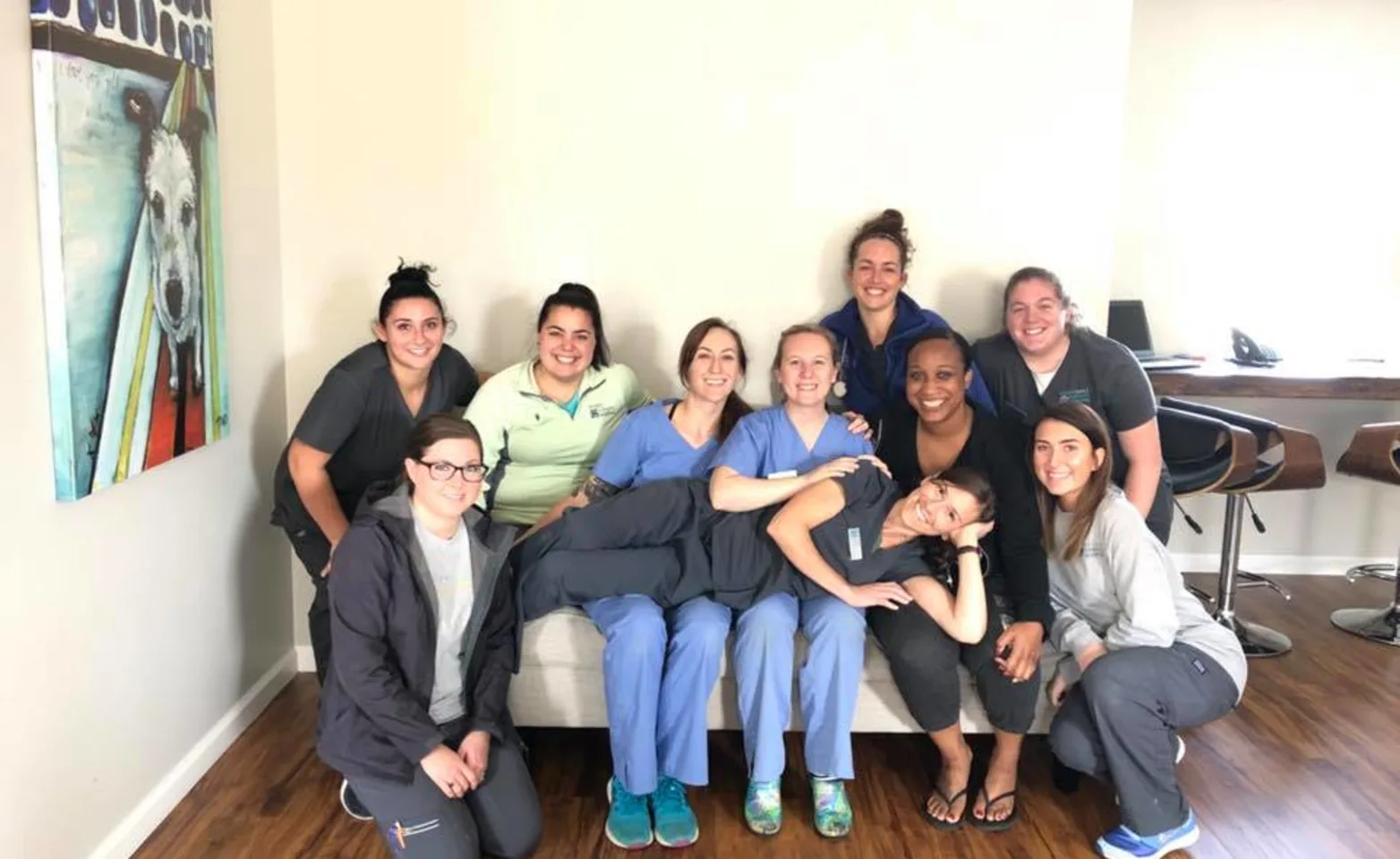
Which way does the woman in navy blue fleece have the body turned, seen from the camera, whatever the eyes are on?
toward the camera

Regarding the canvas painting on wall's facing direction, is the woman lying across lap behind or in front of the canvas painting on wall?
in front

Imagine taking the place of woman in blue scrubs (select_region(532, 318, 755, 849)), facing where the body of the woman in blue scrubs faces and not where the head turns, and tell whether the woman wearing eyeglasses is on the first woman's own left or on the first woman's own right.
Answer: on the first woman's own right

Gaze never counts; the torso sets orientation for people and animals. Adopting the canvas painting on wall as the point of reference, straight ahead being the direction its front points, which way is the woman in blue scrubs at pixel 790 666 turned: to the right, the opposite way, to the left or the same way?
to the right

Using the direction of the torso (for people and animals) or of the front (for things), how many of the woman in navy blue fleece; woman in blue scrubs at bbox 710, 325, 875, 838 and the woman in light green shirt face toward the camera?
3

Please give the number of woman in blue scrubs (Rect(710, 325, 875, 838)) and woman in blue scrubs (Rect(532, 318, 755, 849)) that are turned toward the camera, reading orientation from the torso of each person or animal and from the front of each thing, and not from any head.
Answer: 2

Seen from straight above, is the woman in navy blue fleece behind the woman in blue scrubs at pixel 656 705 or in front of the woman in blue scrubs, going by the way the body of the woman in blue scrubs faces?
behind

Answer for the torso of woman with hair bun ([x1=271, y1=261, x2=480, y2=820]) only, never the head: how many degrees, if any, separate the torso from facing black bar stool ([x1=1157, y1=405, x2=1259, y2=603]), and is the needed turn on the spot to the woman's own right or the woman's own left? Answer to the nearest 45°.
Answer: approximately 45° to the woman's own left

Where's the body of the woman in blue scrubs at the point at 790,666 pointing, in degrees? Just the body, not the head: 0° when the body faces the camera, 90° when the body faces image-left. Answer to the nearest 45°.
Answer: approximately 0°

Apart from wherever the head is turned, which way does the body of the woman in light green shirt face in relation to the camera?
toward the camera

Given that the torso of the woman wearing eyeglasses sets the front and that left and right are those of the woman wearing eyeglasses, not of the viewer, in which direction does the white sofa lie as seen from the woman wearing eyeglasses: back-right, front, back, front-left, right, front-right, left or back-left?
left
